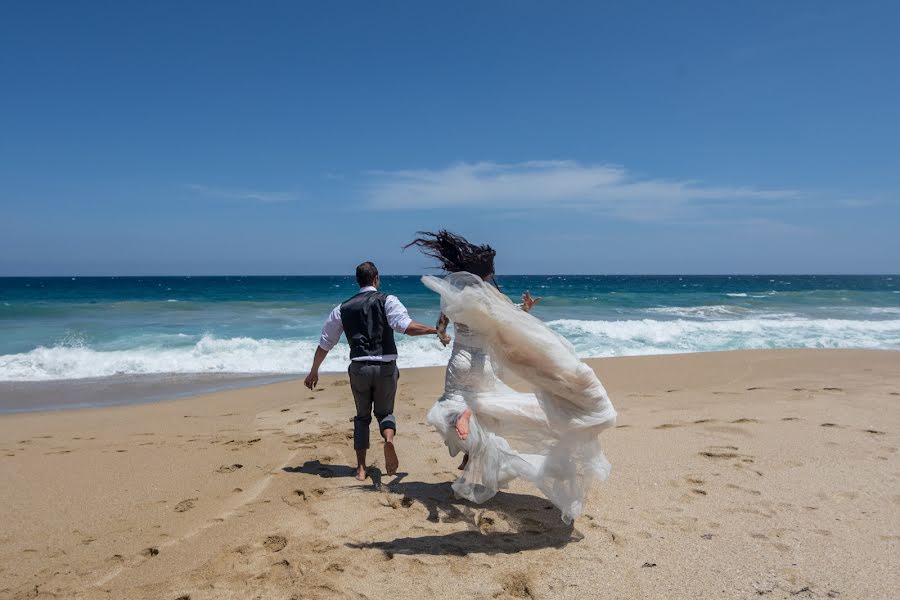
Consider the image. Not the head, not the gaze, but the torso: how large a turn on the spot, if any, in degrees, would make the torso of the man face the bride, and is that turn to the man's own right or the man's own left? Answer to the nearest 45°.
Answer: approximately 135° to the man's own right

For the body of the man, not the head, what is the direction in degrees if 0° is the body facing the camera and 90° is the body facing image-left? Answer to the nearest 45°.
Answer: approximately 180°
